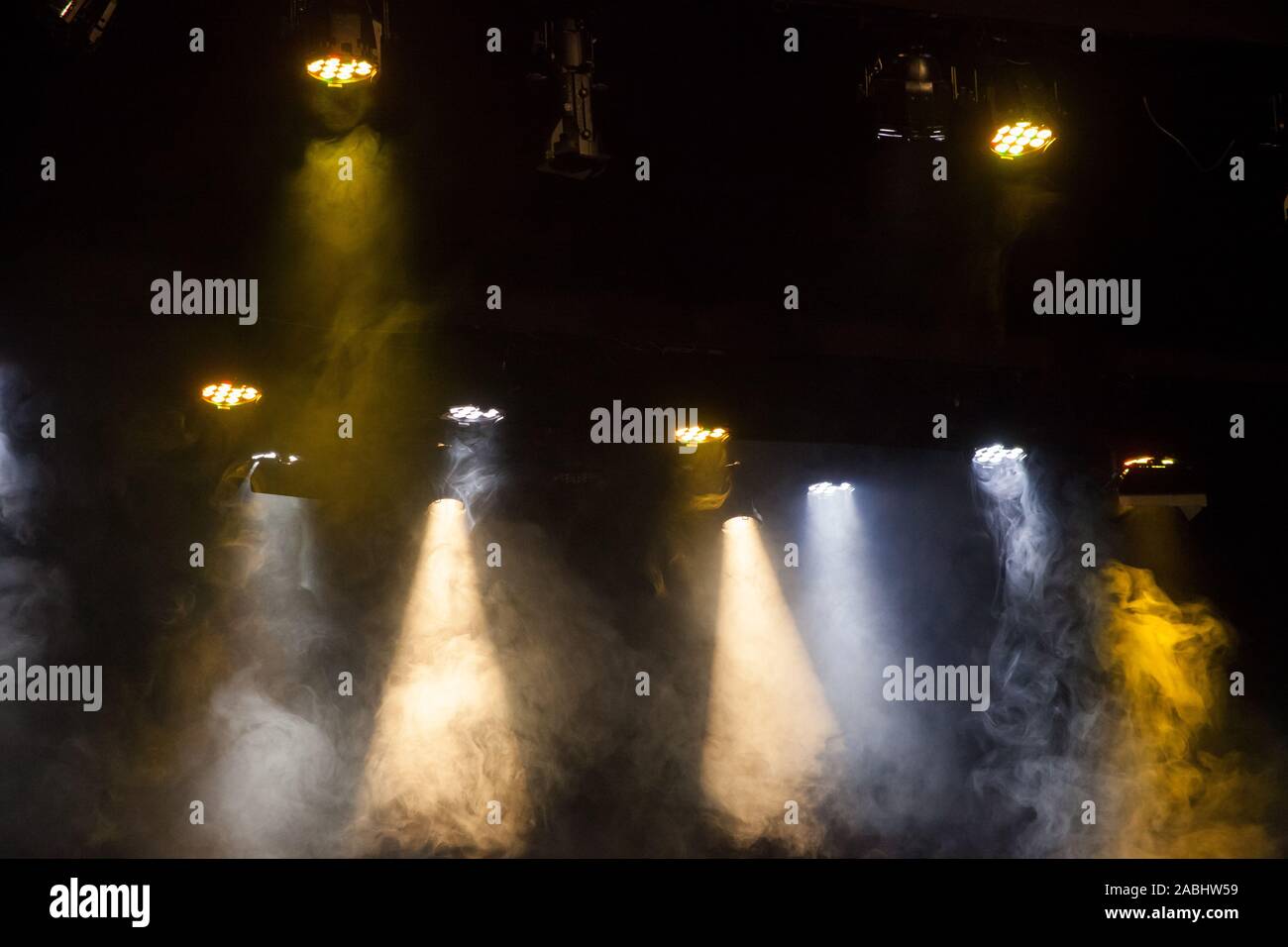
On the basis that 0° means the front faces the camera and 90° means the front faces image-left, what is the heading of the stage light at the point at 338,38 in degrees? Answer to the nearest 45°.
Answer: approximately 0°

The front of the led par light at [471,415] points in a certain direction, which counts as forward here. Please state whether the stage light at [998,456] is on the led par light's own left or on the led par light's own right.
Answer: on the led par light's own left

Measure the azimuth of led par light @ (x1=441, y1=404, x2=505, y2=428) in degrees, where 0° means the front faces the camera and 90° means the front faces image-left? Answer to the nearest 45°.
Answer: approximately 0°
